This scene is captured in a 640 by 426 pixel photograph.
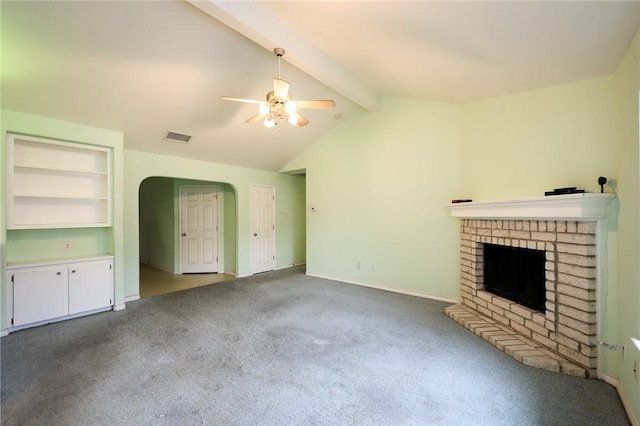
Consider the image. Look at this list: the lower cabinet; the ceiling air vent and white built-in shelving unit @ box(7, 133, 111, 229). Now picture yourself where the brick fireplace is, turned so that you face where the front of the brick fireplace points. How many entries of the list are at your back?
0

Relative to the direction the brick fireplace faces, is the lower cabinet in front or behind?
in front

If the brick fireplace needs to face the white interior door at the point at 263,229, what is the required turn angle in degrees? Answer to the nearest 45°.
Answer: approximately 45° to its right

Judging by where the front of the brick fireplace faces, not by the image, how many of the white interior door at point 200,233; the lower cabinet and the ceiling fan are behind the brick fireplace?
0

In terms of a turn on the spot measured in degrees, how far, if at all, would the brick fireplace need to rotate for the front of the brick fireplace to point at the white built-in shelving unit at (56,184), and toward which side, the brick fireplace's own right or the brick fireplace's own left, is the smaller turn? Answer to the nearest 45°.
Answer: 0° — it already faces it

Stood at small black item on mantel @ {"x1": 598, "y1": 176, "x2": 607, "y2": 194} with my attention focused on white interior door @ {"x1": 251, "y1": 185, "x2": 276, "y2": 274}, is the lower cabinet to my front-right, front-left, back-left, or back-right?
front-left

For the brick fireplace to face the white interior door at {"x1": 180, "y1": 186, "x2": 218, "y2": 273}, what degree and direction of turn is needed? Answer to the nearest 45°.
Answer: approximately 45° to its right

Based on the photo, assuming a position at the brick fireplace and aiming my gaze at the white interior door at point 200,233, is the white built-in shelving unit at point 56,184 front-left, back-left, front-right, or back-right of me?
front-left

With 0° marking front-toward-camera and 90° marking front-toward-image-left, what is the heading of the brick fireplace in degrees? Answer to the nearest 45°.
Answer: approximately 45°

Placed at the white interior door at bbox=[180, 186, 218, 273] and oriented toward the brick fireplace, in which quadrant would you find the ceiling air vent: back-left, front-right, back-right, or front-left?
front-right

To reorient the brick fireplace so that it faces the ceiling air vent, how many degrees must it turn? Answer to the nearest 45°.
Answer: approximately 45° to its right
